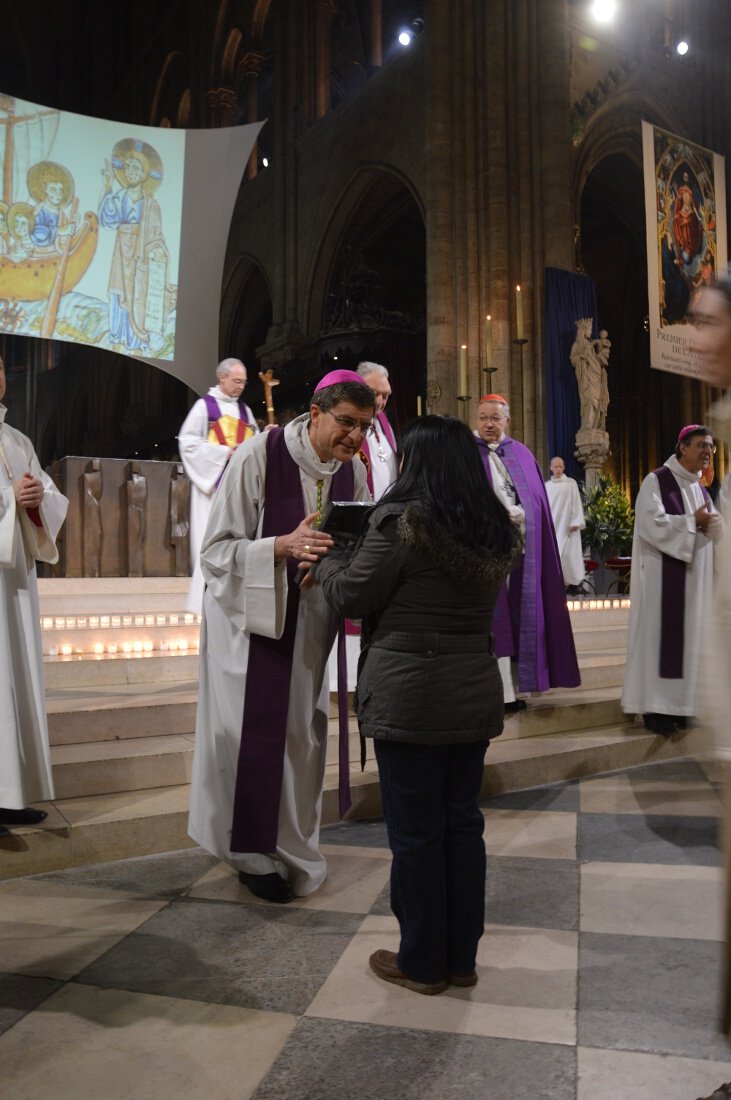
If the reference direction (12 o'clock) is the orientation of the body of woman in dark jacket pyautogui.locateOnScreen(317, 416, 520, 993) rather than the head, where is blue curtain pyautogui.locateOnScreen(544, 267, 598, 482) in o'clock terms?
The blue curtain is roughly at 2 o'clock from the woman in dark jacket.

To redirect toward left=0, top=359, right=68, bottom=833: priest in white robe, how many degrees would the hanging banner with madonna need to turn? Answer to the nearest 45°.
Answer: approximately 45° to its right

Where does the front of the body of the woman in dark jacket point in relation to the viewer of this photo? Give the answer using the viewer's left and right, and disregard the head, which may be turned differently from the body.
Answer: facing away from the viewer and to the left of the viewer

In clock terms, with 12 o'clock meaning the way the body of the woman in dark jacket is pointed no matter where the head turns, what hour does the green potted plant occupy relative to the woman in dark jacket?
The green potted plant is roughly at 2 o'clock from the woman in dark jacket.

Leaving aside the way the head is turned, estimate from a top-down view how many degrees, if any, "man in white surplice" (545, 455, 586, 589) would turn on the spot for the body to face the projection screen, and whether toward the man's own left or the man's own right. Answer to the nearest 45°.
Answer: approximately 45° to the man's own right

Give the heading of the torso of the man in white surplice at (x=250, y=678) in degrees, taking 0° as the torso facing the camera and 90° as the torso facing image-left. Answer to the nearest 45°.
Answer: approximately 315°

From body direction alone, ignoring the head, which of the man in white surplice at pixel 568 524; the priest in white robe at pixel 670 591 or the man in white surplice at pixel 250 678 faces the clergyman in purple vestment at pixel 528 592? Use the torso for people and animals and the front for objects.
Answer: the man in white surplice at pixel 568 524

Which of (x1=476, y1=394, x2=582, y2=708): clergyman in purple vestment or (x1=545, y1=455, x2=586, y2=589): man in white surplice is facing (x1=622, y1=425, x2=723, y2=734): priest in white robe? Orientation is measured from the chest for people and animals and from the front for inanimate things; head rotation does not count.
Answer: the man in white surplice

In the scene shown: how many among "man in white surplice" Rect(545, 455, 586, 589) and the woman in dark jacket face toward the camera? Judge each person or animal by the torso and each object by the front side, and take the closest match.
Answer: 1

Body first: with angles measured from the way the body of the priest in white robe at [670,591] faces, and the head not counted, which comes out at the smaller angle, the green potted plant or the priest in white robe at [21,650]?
the priest in white robe
